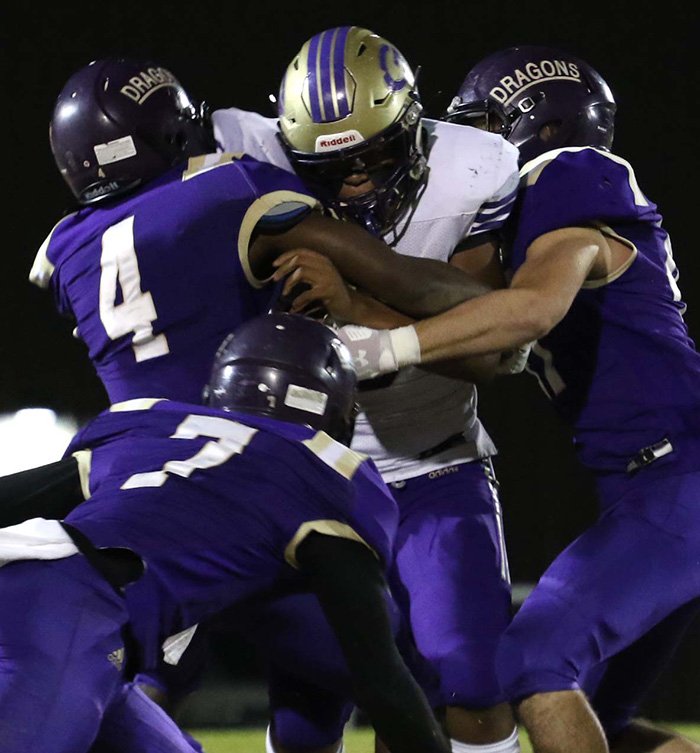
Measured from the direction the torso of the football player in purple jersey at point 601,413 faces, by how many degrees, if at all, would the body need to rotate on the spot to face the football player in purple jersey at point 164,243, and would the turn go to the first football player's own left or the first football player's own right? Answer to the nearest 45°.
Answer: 0° — they already face them

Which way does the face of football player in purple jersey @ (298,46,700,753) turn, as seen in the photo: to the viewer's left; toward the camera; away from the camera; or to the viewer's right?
to the viewer's left

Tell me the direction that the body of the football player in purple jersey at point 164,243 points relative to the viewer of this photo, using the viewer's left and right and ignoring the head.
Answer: facing away from the viewer and to the right of the viewer

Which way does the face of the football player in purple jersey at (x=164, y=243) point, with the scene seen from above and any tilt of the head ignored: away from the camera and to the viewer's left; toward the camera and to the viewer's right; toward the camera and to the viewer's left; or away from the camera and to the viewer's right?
away from the camera and to the viewer's right

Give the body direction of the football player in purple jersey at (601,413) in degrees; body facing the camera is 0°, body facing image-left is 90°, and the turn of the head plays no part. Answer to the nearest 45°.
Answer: approximately 90°
